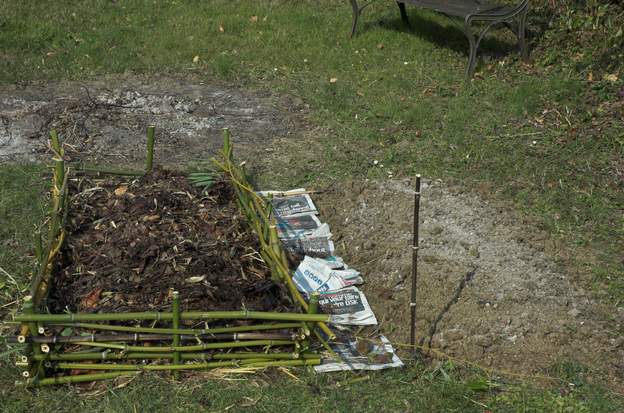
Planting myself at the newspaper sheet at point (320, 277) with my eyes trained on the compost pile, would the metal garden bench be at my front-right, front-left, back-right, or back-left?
back-right

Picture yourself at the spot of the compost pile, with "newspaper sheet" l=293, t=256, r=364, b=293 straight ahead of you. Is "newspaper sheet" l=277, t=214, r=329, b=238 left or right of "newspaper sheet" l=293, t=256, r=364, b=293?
left
